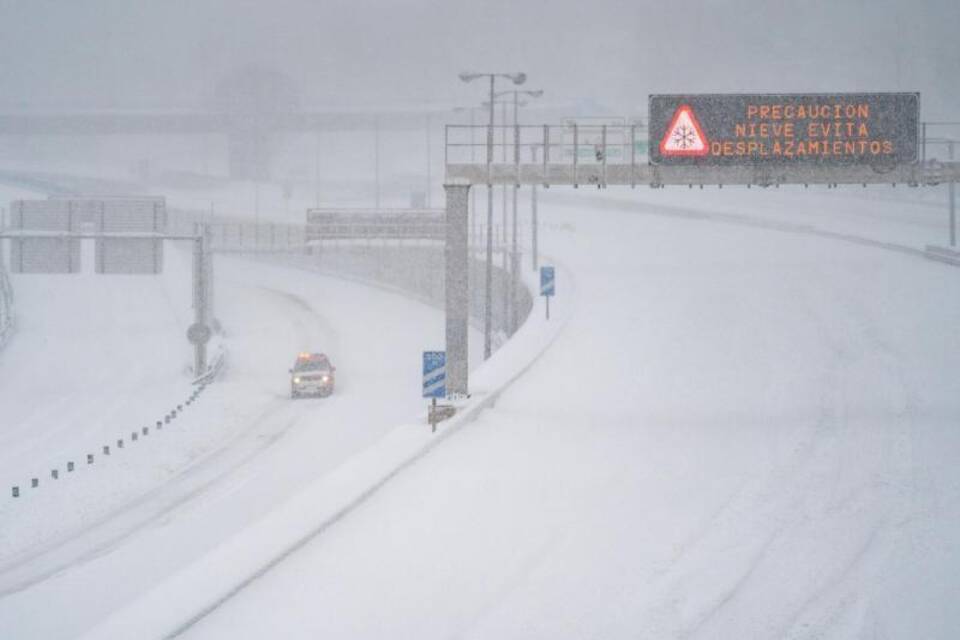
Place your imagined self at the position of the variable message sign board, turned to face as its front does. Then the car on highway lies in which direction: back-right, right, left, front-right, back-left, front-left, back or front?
back-right

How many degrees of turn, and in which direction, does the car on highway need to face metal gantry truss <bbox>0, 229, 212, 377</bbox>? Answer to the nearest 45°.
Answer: approximately 135° to its right

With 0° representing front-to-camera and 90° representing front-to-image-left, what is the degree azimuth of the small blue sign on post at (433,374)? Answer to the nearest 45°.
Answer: approximately 0°

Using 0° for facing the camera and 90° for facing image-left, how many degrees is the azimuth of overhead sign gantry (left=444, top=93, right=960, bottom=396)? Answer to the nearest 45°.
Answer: approximately 0°
